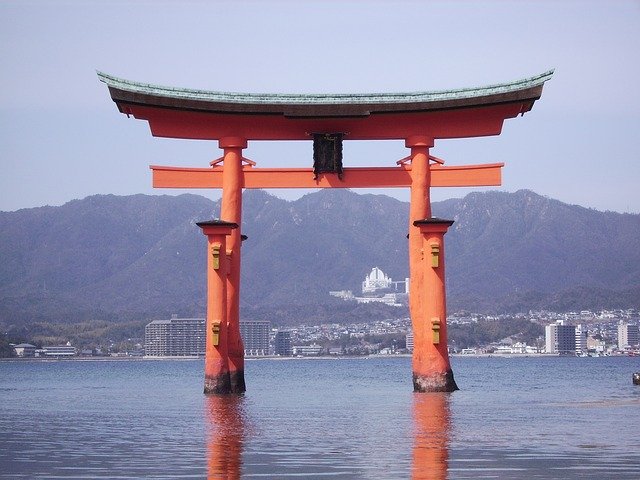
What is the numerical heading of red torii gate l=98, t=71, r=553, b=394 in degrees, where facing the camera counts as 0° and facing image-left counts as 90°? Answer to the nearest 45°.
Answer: approximately 0°
